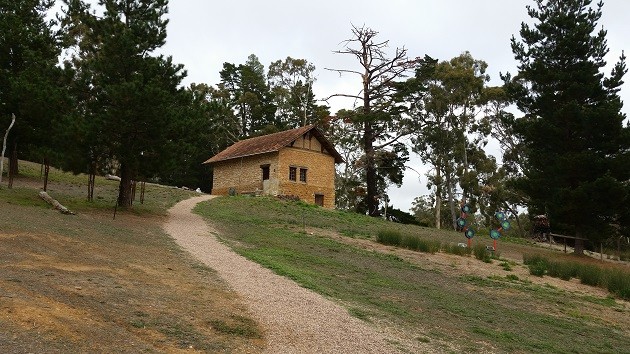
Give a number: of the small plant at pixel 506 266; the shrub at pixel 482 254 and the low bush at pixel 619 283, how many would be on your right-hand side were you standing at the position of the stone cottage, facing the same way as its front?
0

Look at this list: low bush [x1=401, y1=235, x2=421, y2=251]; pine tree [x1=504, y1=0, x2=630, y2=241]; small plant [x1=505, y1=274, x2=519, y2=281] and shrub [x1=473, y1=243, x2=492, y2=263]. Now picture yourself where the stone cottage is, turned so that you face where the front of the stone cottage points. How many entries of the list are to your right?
0

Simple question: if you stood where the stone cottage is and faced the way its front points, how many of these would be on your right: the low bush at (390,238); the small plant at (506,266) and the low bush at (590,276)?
0

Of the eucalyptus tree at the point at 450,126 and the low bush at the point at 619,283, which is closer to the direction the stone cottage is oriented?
the low bush

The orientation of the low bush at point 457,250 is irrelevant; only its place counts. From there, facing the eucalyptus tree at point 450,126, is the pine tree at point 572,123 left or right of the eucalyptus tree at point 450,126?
right

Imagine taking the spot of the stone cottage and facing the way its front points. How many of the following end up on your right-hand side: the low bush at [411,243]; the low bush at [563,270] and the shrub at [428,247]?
0

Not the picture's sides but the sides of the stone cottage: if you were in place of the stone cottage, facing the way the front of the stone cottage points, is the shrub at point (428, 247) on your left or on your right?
on your left

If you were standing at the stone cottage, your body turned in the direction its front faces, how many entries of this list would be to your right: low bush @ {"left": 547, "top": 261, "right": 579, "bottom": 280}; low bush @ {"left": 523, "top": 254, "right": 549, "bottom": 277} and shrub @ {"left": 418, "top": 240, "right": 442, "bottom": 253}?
0

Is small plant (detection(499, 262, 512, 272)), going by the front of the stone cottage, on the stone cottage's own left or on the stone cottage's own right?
on the stone cottage's own left

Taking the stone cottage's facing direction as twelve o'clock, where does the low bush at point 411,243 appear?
The low bush is roughly at 10 o'clock from the stone cottage.

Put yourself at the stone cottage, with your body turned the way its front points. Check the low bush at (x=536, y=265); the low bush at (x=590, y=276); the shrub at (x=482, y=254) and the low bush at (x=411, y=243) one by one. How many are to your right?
0

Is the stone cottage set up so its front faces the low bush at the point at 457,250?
no
